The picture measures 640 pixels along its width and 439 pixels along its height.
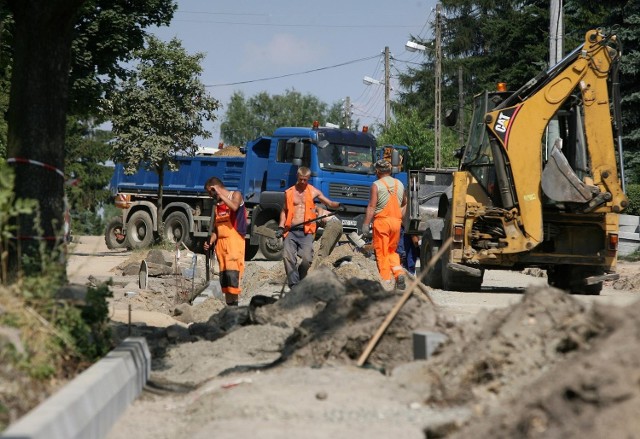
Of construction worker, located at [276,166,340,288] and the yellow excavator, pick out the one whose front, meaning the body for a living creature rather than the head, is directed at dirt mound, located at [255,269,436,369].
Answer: the construction worker

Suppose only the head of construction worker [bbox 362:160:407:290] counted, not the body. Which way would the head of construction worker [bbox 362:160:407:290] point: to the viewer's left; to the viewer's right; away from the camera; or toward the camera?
away from the camera

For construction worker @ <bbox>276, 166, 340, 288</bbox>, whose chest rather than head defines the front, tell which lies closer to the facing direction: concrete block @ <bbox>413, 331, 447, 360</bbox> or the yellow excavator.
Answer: the concrete block

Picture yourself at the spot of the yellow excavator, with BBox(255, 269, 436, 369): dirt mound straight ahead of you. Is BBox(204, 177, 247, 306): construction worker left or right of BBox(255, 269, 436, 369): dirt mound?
right

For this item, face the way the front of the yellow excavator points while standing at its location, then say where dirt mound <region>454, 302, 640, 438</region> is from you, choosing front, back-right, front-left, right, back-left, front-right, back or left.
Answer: back-left

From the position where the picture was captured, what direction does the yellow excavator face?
facing away from the viewer and to the left of the viewer

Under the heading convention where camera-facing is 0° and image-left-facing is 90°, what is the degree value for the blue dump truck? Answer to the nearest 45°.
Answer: approximately 315°

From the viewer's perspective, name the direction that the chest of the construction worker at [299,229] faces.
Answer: toward the camera

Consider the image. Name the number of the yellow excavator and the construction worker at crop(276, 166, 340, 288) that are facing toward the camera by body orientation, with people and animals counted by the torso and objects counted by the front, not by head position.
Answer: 1

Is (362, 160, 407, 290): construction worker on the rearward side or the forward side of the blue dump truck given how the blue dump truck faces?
on the forward side

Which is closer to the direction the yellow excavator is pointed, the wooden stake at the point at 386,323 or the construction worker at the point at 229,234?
the construction worker

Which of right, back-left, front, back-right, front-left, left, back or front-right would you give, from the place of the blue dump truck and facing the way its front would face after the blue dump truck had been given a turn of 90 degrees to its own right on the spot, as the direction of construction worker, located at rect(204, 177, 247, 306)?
front-left

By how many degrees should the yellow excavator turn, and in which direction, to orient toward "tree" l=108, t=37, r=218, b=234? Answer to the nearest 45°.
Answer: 0° — it already faces it

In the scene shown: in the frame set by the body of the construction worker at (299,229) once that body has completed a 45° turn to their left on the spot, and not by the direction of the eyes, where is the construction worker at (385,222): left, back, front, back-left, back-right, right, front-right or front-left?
front-left
